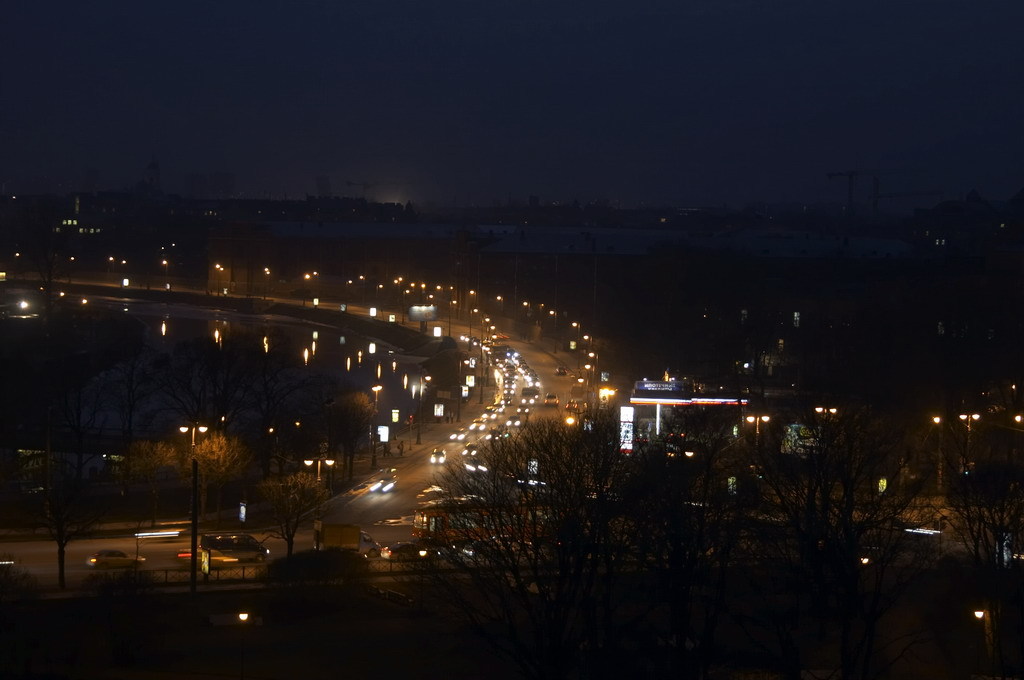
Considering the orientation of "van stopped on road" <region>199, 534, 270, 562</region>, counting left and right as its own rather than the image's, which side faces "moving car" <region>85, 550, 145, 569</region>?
back

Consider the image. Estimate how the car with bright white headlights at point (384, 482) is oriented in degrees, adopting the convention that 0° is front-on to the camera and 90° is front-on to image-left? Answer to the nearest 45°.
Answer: approximately 45°

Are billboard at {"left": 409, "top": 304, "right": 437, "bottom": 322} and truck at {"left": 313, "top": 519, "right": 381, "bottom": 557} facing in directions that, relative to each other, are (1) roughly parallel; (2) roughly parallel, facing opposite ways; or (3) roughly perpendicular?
roughly perpendicular

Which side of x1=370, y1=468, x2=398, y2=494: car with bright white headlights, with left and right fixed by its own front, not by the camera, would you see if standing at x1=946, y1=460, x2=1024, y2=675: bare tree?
left

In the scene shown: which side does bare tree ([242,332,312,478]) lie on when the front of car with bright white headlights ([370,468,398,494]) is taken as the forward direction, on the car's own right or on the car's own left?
on the car's own right

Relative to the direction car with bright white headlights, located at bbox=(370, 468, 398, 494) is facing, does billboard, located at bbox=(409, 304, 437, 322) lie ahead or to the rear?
to the rear

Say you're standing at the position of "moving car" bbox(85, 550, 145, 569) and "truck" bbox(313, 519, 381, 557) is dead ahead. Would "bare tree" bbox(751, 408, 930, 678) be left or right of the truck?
right

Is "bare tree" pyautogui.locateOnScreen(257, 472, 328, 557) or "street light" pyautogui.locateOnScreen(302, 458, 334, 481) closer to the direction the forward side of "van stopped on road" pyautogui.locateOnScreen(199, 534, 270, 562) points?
the bare tree

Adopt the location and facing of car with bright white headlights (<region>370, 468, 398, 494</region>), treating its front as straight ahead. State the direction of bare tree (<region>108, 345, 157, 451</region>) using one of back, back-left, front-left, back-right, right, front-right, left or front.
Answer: right

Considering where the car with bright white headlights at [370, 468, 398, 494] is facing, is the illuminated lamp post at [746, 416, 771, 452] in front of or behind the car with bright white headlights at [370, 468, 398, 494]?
behind
